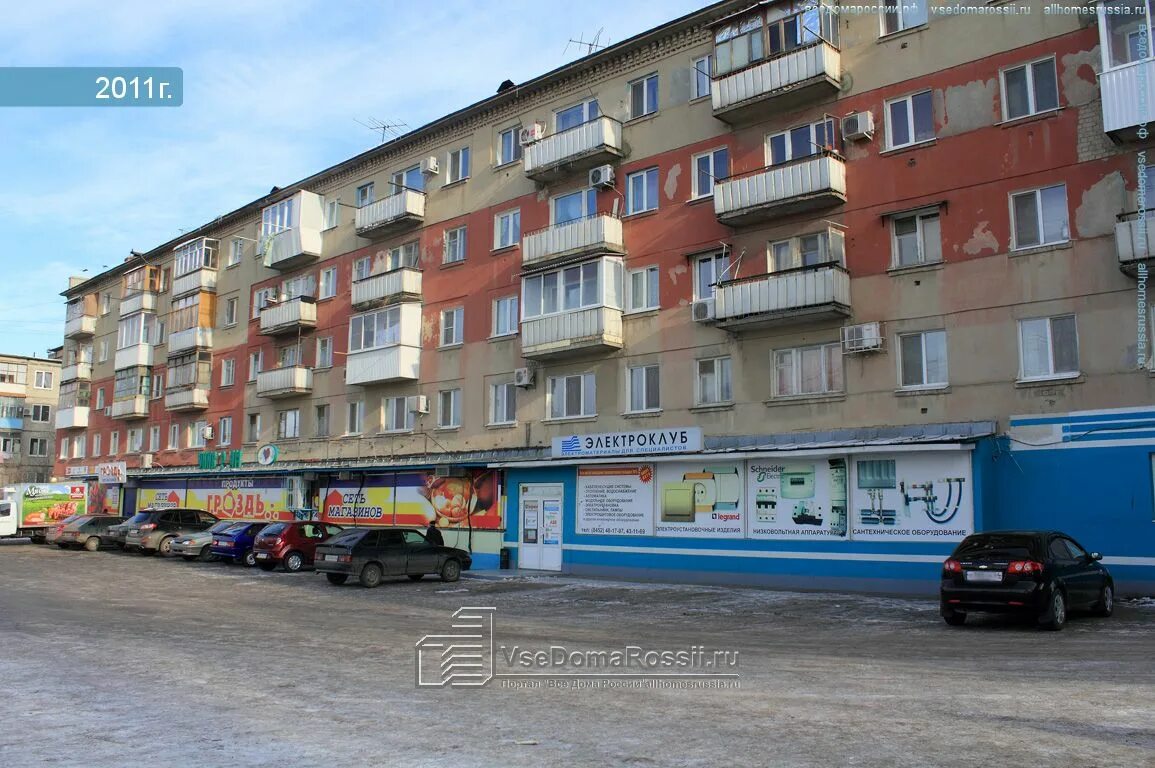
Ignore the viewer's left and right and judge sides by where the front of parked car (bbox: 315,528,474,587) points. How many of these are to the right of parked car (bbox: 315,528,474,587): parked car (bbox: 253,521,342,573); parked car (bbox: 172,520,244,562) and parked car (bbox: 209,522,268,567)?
0

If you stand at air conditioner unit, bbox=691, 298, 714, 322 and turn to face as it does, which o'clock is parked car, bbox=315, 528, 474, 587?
The parked car is roughly at 1 o'clock from the air conditioner unit.

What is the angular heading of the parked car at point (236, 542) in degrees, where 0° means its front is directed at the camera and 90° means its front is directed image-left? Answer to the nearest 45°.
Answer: approximately 225°

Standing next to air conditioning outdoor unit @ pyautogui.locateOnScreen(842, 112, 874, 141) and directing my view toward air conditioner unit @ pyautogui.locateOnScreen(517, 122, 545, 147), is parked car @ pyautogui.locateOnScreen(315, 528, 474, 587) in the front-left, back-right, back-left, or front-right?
front-left

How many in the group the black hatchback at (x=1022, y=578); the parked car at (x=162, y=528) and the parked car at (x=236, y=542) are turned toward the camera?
0

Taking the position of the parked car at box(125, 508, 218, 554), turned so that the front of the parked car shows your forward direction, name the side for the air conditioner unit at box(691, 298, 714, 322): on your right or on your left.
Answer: on your right

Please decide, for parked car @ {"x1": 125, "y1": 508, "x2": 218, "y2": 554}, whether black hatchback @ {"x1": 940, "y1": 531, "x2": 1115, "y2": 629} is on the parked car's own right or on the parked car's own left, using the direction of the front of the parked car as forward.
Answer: on the parked car's own right

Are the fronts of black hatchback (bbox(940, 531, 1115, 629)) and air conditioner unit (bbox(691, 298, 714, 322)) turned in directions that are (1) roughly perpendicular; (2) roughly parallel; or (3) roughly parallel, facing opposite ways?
roughly parallel, facing opposite ways

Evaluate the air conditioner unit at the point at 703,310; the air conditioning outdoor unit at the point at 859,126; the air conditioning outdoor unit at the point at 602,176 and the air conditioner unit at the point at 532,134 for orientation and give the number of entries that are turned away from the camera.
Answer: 0

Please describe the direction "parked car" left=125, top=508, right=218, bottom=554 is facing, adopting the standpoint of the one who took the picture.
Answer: facing away from the viewer and to the right of the viewer

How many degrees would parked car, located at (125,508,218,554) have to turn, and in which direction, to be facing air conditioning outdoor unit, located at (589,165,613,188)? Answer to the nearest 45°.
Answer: approximately 90° to its right

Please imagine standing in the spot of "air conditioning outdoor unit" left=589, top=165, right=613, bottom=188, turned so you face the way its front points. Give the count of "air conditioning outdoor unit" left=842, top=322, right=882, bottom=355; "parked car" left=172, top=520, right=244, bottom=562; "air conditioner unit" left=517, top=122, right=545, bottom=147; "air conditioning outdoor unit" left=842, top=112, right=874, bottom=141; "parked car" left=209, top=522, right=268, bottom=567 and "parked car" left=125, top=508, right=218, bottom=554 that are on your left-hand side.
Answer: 2

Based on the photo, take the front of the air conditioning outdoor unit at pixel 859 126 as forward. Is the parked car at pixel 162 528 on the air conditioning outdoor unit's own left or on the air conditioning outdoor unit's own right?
on the air conditioning outdoor unit's own right

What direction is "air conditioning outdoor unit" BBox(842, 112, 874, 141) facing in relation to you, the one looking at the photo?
facing the viewer and to the left of the viewer

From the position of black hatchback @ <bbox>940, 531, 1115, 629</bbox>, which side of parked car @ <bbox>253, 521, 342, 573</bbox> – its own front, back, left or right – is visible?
right

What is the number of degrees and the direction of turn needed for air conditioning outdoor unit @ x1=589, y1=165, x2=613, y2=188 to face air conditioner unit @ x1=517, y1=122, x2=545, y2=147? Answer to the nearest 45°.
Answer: approximately 90° to its right

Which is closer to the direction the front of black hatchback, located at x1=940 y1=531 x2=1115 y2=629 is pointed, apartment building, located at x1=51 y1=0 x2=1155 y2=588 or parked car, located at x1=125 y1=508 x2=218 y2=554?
the apartment building
